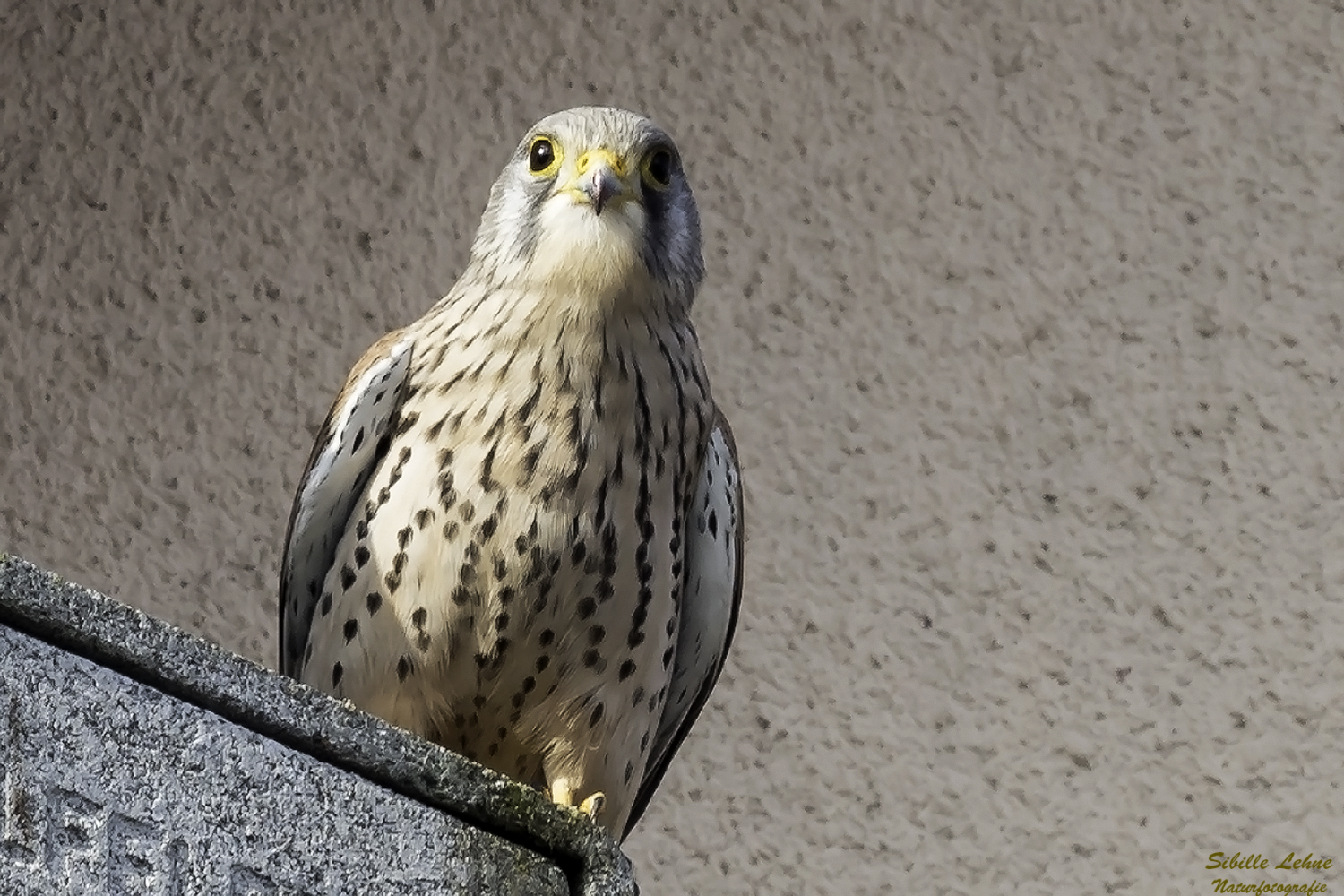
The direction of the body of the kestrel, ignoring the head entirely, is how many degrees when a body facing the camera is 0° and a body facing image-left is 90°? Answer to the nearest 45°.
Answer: approximately 0°
